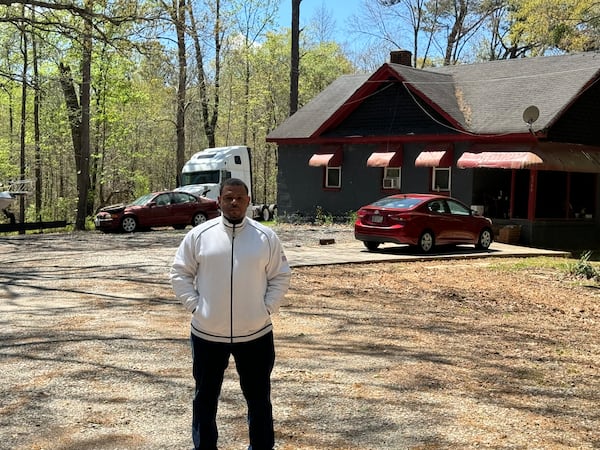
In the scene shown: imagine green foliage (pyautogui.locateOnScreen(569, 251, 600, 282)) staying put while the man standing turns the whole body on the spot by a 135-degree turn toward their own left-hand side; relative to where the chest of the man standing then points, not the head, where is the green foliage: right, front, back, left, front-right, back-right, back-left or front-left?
front

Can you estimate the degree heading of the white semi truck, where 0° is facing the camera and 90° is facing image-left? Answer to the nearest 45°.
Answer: approximately 45°

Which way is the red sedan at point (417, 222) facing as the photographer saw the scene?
facing away from the viewer and to the right of the viewer

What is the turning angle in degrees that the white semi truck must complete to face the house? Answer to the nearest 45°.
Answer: approximately 90° to its left

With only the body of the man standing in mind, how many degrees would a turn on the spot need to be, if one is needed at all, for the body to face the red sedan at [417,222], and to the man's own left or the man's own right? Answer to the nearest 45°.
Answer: approximately 180°

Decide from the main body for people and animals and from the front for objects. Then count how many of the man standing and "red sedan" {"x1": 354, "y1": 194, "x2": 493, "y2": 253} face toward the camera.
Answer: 1

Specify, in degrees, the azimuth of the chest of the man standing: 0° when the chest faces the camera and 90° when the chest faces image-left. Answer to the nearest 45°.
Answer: approximately 0°

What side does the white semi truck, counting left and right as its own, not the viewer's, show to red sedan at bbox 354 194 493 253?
left

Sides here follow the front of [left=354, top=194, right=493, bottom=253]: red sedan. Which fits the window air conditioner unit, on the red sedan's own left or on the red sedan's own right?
on the red sedan's own left

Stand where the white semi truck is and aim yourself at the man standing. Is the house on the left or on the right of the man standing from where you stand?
left
